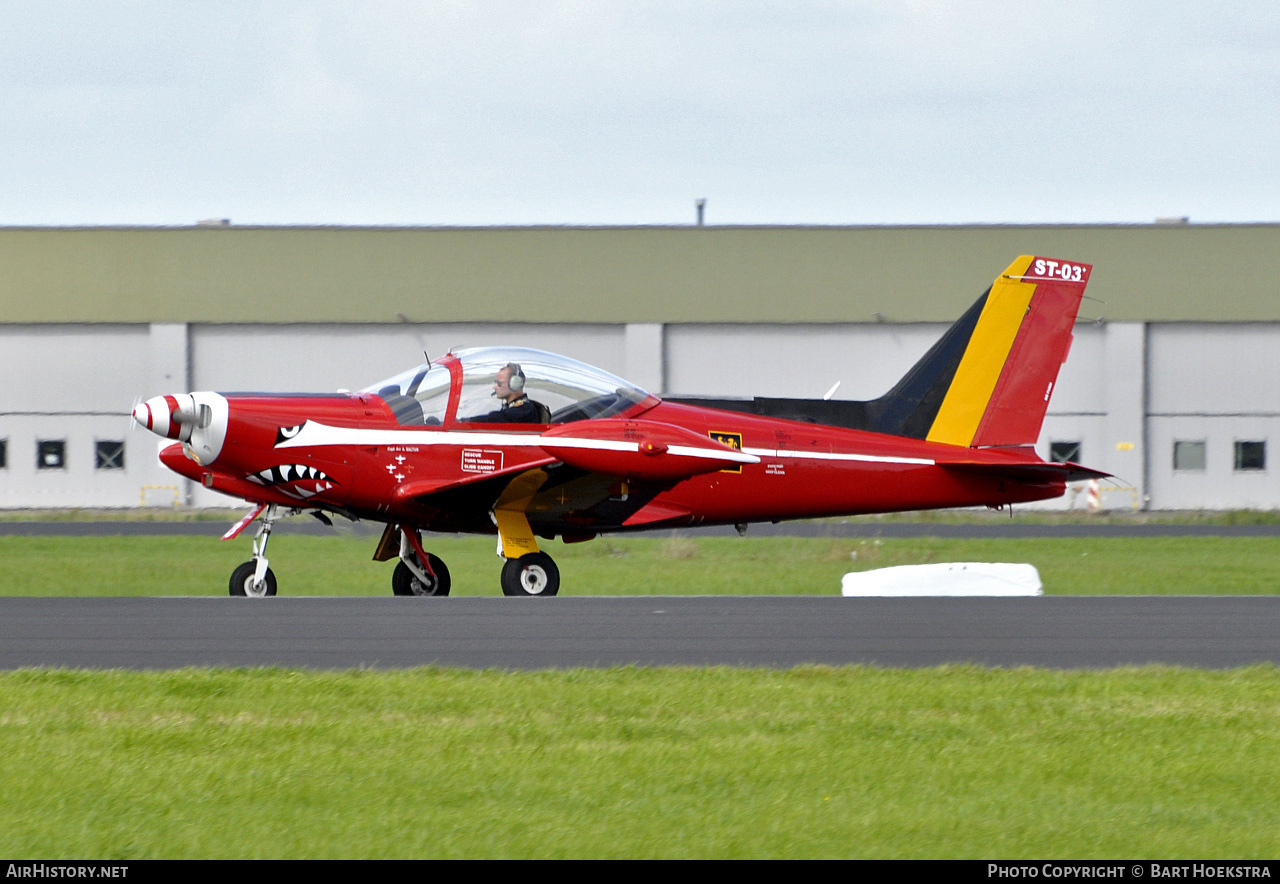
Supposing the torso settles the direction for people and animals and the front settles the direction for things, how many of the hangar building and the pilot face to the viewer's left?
1

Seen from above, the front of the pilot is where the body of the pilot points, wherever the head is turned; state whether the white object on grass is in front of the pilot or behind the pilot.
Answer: behind

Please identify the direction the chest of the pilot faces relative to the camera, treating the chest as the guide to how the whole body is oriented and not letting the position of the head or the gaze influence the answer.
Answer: to the viewer's left

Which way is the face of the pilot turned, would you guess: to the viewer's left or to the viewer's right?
to the viewer's left

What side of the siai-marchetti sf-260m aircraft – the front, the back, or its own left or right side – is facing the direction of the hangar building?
right

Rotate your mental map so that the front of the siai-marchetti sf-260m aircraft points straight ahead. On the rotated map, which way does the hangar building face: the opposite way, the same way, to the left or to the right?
to the left

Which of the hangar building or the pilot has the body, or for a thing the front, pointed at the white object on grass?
the hangar building

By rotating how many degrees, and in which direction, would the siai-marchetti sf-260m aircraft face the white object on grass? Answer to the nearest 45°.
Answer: approximately 180°

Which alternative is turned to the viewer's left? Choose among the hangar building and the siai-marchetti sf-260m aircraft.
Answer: the siai-marchetti sf-260m aircraft

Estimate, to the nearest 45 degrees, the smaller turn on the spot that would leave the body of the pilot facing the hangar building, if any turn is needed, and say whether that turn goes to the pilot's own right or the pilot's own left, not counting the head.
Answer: approximately 90° to the pilot's own right

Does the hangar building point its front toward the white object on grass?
yes

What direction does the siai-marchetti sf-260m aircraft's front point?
to the viewer's left
